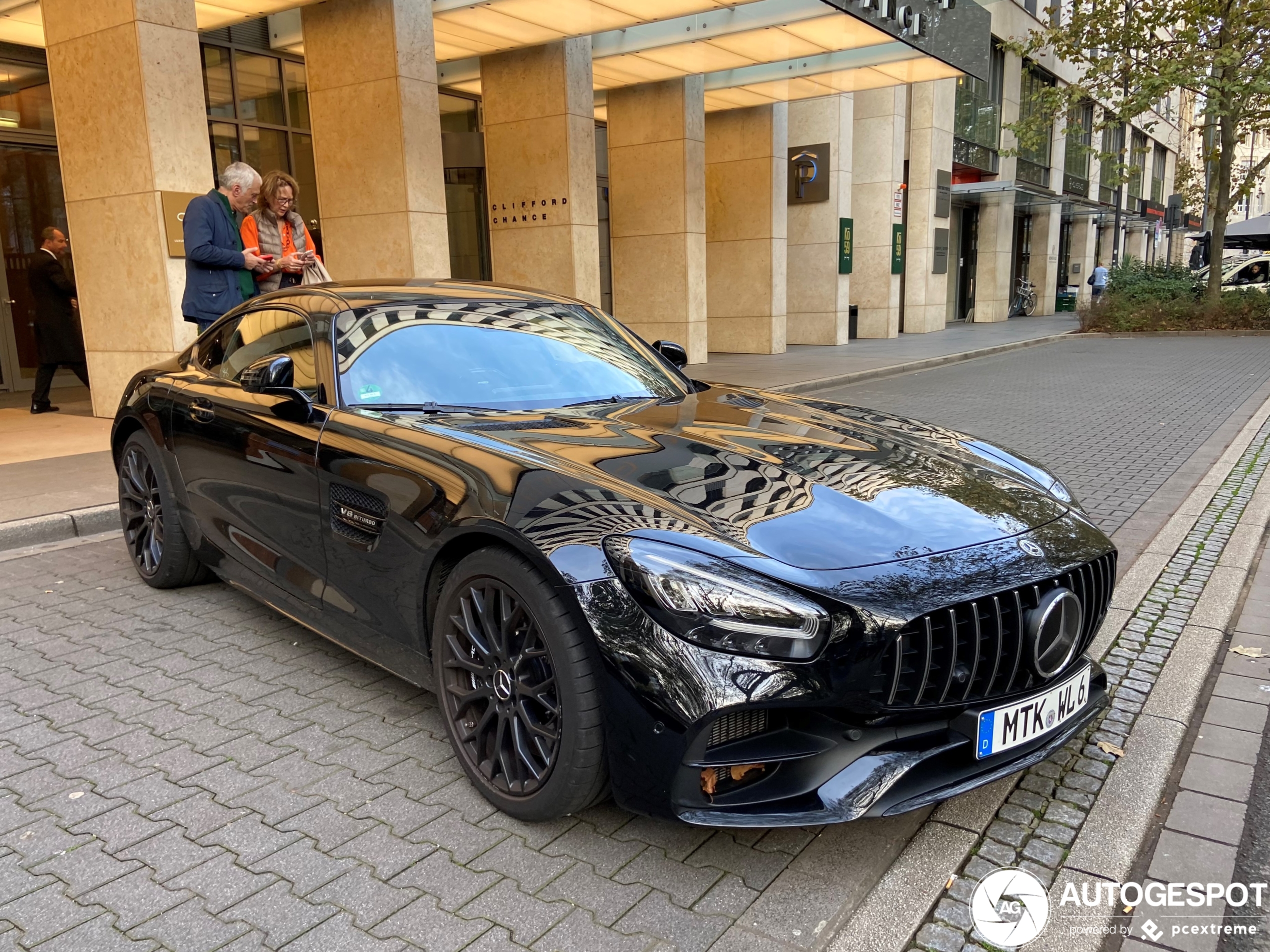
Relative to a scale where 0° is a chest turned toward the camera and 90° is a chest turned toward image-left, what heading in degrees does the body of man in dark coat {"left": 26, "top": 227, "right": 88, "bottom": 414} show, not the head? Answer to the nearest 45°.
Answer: approximately 270°

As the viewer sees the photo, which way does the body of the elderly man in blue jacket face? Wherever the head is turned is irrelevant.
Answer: to the viewer's right

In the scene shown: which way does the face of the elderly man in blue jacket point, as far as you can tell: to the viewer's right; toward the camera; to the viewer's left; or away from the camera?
to the viewer's right

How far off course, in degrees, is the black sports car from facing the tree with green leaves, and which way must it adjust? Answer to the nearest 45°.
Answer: approximately 90° to its left

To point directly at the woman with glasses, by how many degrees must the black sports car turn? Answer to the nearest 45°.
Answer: approximately 180°

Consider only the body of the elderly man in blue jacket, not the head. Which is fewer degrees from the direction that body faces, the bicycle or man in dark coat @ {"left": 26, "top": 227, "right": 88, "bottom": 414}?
the bicycle

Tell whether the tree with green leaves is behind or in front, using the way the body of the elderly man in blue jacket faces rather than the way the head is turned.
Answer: in front

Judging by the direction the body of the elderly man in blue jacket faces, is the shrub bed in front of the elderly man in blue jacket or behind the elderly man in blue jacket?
in front

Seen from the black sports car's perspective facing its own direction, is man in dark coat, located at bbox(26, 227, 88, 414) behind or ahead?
behind
